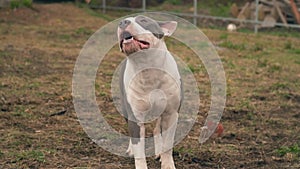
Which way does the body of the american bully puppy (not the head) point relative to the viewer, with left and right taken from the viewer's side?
facing the viewer

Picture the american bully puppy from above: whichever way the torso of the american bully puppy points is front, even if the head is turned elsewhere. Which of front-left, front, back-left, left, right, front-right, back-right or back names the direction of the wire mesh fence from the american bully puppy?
back
